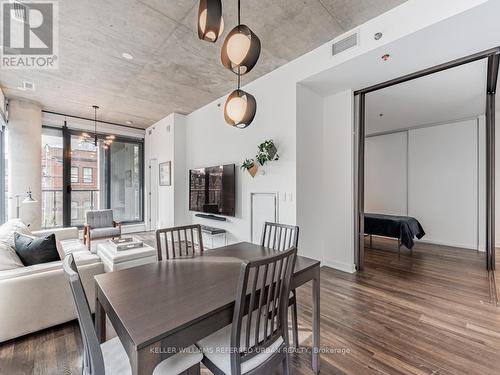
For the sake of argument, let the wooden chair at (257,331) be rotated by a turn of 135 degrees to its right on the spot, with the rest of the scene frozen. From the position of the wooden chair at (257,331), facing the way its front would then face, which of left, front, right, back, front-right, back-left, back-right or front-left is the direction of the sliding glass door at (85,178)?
back-left

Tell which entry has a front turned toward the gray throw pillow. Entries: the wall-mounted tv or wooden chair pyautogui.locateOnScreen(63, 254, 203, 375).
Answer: the wall-mounted tv

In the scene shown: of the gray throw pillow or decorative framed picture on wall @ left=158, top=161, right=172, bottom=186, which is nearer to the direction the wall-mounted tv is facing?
the gray throw pillow

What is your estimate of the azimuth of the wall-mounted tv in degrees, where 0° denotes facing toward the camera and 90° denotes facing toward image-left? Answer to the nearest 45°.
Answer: approximately 45°

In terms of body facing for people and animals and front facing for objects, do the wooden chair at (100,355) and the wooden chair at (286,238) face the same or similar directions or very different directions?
very different directions

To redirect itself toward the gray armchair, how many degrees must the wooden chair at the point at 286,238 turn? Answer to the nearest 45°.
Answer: approximately 90° to its right

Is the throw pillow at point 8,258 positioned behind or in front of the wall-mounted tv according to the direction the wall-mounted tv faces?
in front

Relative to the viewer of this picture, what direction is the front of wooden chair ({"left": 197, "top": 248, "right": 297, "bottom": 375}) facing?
facing away from the viewer and to the left of the viewer

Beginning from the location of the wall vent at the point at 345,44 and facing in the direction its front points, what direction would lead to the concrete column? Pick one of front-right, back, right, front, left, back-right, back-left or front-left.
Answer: front-right

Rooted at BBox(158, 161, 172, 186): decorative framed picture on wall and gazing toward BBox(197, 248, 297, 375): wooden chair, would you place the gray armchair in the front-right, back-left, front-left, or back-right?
front-right

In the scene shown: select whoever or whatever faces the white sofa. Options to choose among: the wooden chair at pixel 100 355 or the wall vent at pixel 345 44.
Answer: the wall vent

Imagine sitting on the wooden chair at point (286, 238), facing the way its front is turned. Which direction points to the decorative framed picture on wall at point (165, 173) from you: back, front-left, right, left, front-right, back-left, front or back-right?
right

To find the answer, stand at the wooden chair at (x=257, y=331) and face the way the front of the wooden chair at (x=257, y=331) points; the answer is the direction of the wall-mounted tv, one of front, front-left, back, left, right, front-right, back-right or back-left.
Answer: front-right

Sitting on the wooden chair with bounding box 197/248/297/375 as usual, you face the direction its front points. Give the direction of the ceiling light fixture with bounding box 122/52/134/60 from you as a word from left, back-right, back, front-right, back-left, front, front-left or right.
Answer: front

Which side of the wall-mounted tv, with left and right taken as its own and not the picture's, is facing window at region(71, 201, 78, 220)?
right

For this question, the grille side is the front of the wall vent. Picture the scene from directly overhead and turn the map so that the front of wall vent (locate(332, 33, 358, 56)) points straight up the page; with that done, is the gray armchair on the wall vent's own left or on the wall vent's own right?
on the wall vent's own right

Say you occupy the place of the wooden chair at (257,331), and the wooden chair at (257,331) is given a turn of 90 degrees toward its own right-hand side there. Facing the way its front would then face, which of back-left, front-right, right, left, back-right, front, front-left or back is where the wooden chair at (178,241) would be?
left
